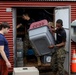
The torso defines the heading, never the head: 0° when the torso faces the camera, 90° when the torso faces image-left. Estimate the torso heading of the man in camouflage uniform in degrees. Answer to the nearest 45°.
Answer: approximately 45°
